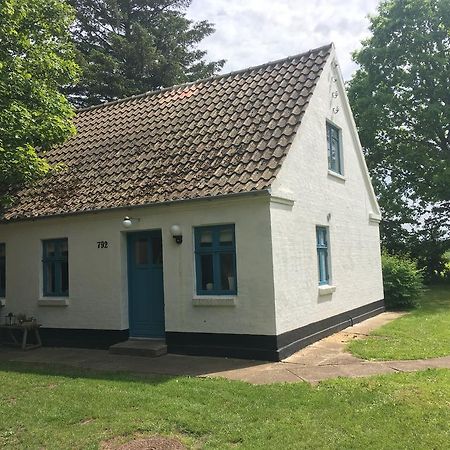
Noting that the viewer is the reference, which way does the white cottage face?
facing the viewer and to the left of the viewer

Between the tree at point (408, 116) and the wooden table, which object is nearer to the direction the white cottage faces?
the wooden table

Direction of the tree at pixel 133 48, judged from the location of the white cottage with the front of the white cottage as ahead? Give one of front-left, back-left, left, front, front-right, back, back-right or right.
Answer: back-right

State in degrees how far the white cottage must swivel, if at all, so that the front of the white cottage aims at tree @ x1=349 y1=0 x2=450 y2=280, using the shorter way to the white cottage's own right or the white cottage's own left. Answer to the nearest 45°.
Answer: approximately 180°

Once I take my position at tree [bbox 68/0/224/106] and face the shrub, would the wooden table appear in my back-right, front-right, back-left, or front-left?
front-right

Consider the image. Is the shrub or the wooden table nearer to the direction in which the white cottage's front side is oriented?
the wooden table

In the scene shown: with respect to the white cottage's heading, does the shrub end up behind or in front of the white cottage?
behind

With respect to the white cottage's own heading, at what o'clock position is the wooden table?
The wooden table is roughly at 2 o'clock from the white cottage.

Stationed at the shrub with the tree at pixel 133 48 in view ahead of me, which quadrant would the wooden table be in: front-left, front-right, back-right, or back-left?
front-left

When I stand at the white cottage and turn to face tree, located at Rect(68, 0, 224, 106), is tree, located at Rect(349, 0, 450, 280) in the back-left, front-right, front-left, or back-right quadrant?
front-right
